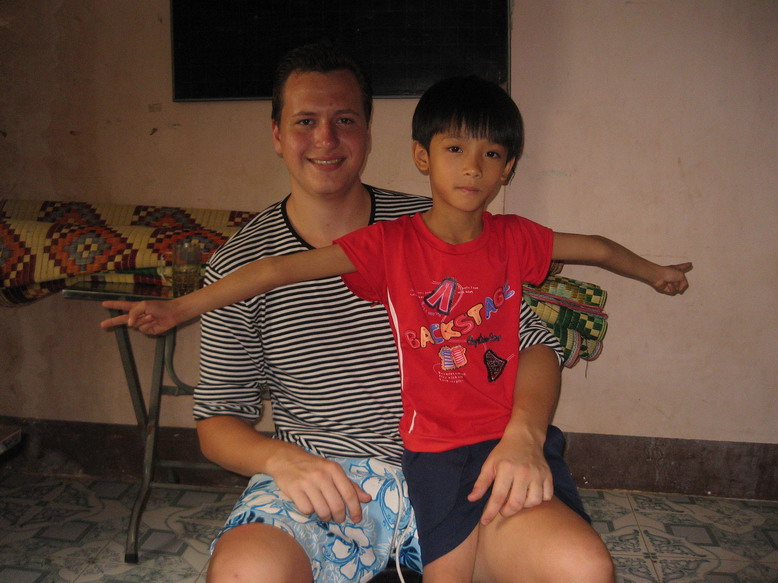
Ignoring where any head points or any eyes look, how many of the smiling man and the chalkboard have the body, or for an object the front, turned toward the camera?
2

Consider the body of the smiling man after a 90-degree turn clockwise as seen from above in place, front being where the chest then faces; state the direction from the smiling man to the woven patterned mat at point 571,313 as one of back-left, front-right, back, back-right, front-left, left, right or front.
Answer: back-right

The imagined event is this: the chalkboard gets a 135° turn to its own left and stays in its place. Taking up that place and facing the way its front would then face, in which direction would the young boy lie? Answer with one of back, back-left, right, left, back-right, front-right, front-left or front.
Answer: back-right
